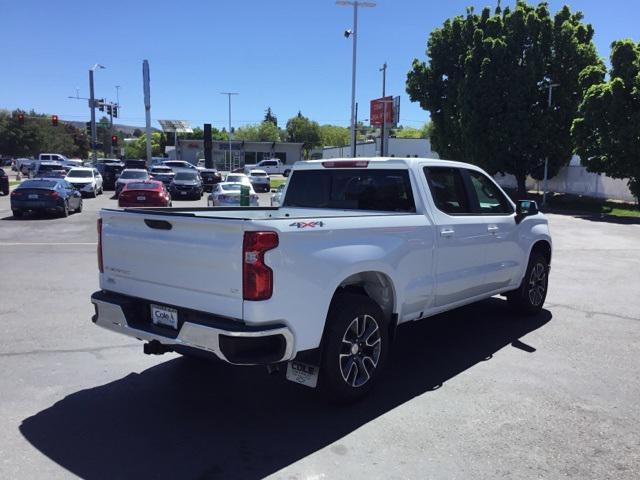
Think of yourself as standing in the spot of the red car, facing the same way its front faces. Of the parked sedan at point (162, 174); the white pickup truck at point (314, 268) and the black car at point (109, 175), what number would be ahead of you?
2

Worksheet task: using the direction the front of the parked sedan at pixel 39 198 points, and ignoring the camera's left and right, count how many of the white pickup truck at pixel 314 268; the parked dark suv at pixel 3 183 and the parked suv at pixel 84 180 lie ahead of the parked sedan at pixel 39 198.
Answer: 2

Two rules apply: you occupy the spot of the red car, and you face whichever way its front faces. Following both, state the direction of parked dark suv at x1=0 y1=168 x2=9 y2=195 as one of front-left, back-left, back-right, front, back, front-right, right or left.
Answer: front-left

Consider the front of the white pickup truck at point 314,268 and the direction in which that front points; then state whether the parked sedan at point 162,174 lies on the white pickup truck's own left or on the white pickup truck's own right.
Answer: on the white pickup truck's own left

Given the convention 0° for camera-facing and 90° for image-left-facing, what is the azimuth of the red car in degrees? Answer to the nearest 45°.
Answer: approximately 180°

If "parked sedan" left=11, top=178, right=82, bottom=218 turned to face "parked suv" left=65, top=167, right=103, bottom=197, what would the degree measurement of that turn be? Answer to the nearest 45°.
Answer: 0° — it already faces it

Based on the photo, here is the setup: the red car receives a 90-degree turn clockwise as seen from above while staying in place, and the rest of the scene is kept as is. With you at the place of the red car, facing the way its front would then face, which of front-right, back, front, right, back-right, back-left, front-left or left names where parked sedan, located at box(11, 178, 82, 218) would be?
back-right

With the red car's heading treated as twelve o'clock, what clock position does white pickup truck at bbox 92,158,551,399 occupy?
The white pickup truck is roughly at 6 o'clock from the red car.

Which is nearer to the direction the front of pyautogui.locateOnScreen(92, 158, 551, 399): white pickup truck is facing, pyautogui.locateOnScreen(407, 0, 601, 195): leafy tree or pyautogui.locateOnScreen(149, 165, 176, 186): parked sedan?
the leafy tree

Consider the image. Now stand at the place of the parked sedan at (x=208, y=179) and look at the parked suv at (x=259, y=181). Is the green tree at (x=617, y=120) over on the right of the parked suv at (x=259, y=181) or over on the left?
right

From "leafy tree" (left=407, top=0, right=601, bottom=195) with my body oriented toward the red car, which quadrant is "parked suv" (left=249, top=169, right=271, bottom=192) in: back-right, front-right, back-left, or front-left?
front-right

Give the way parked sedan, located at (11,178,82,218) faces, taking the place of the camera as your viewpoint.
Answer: facing away from the viewer

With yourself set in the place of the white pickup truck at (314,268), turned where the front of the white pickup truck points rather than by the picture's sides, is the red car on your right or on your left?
on your left

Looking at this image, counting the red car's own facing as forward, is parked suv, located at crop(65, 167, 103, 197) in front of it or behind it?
in front

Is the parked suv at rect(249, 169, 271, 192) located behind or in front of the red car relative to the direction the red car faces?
in front

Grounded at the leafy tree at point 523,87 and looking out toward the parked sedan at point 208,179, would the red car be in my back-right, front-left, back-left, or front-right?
front-left

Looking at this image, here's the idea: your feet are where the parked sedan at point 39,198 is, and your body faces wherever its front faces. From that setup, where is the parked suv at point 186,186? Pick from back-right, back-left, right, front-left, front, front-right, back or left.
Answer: front-right

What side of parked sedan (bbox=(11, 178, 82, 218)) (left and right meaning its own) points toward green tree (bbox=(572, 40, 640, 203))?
right

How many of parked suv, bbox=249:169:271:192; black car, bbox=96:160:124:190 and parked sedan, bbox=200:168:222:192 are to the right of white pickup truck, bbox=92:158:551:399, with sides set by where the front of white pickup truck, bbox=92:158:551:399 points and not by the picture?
0

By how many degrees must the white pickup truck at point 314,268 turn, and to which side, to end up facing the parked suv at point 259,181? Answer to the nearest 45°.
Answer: approximately 45° to its left

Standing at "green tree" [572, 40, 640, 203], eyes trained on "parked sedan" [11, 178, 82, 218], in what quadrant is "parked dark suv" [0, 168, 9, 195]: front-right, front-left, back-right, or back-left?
front-right

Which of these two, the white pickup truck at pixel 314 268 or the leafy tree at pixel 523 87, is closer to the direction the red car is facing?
the leafy tree
